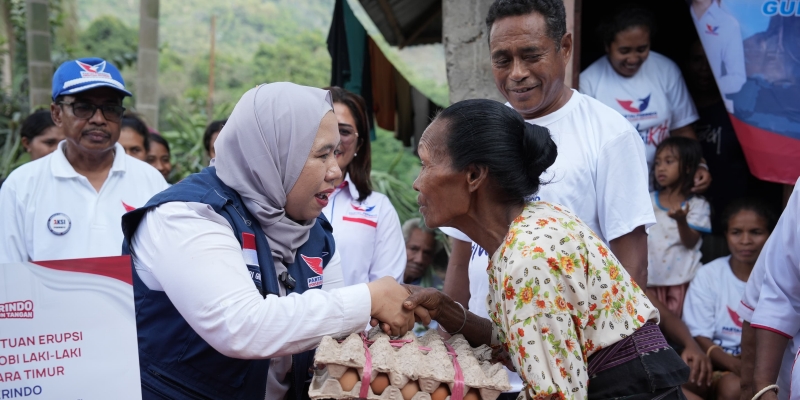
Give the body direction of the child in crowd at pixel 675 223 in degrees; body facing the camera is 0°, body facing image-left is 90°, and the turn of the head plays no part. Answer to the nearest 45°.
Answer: approximately 45°

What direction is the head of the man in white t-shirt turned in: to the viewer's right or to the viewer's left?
to the viewer's left

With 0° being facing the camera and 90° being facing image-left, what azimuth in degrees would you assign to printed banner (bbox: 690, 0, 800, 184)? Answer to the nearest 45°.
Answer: approximately 0°

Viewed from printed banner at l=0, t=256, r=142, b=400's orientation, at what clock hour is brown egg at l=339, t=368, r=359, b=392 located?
The brown egg is roughly at 10 o'clock from the printed banner.

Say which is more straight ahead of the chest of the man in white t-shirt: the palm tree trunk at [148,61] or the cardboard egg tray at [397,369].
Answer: the cardboard egg tray

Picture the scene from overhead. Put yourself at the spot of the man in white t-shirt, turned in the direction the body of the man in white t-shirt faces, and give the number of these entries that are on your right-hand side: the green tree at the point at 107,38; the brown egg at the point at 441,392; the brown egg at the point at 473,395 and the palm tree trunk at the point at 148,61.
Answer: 2

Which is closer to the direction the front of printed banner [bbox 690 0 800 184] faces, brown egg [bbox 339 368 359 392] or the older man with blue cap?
the brown egg

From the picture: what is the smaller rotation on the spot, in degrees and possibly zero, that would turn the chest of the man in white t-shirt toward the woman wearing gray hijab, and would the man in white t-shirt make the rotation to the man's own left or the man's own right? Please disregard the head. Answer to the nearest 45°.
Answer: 0° — they already face them

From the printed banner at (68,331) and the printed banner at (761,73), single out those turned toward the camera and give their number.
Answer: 2

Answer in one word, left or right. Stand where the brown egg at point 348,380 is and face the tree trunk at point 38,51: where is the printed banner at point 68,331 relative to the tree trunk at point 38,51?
left
